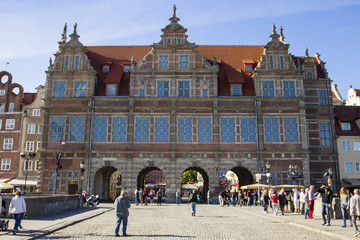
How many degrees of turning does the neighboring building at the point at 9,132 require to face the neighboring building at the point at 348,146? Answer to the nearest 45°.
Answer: approximately 45° to its left

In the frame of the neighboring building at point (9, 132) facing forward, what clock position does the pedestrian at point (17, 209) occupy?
The pedestrian is roughly at 12 o'clock from the neighboring building.

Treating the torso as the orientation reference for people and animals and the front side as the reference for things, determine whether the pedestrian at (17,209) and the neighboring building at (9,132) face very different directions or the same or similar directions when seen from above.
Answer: very different directions

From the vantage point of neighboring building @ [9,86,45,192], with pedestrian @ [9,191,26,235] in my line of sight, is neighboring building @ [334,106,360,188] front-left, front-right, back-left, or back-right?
front-left

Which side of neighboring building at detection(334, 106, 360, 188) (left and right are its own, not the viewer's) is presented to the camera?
front

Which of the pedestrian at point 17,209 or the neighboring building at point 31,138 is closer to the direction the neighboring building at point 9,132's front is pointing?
the pedestrian

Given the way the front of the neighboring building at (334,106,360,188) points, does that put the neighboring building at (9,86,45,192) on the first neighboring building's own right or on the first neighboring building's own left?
on the first neighboring building's own right

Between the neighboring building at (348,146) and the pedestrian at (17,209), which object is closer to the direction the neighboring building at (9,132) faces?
the pedestrian

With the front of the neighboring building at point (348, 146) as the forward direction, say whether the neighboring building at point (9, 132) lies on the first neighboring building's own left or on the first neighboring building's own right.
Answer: on the first neighboring building's own right
